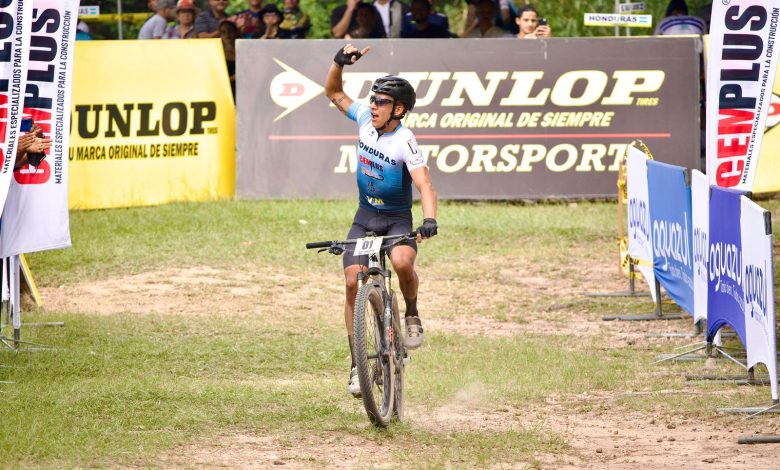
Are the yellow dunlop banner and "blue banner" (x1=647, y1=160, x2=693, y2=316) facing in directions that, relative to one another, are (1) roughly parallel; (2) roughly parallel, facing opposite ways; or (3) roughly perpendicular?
roughly perpendicular

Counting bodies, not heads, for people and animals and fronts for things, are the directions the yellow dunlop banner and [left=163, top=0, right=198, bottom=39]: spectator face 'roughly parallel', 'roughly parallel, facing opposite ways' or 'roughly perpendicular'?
roughly parallel

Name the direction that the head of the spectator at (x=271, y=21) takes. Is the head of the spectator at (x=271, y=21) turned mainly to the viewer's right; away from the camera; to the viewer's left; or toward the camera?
toward the camera

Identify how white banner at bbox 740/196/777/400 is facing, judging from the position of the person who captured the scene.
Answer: facing the viewer and to the left of the viewer

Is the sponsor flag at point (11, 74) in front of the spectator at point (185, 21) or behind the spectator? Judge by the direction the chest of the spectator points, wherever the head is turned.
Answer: in front

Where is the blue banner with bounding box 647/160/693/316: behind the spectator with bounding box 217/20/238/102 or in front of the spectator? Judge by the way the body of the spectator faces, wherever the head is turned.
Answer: in front

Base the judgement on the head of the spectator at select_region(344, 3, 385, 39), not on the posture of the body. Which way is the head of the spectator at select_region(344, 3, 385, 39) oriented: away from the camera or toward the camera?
toward the camera

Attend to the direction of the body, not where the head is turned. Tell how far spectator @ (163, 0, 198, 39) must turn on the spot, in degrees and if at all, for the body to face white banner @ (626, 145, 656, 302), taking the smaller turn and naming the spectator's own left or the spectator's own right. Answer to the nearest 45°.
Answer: approximately 45° to the spectator's own left

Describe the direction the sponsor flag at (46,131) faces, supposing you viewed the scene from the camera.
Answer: facing the viewer

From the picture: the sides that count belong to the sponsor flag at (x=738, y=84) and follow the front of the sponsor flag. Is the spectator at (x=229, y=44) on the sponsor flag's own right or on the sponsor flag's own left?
on the sponsor flag's own right

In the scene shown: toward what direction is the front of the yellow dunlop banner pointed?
toward the camera

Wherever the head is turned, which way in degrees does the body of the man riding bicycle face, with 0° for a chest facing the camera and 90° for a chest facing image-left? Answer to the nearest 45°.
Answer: approximately 0°

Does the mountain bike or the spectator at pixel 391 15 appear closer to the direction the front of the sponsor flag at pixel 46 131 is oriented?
the mountain bike

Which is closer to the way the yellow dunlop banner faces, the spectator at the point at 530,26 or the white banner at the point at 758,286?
the white banner

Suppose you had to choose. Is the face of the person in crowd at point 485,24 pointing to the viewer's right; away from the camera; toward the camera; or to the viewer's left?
toward the camera

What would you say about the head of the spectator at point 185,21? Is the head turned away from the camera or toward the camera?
toward the camera

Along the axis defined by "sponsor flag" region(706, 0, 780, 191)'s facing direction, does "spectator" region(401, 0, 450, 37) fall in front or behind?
behind
